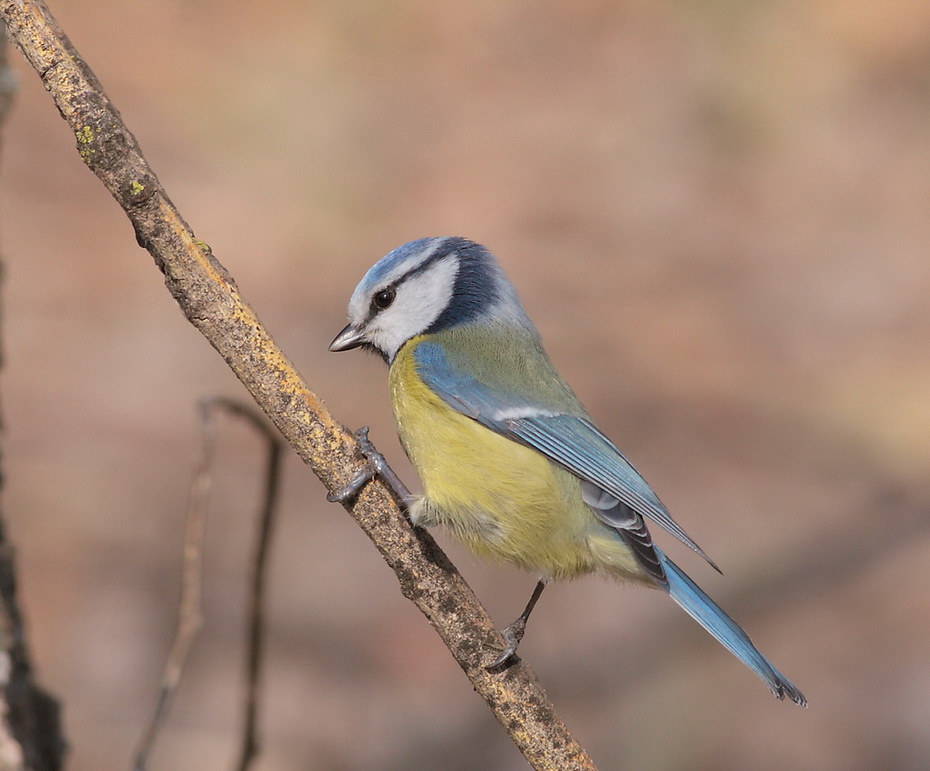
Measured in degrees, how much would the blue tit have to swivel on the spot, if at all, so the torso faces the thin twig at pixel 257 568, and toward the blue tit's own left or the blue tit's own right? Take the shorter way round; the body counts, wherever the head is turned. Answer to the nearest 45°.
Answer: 0° — it already faces it

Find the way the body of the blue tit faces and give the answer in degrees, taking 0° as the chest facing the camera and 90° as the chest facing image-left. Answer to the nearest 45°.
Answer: approximately 90°

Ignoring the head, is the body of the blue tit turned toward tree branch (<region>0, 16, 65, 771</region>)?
yes
